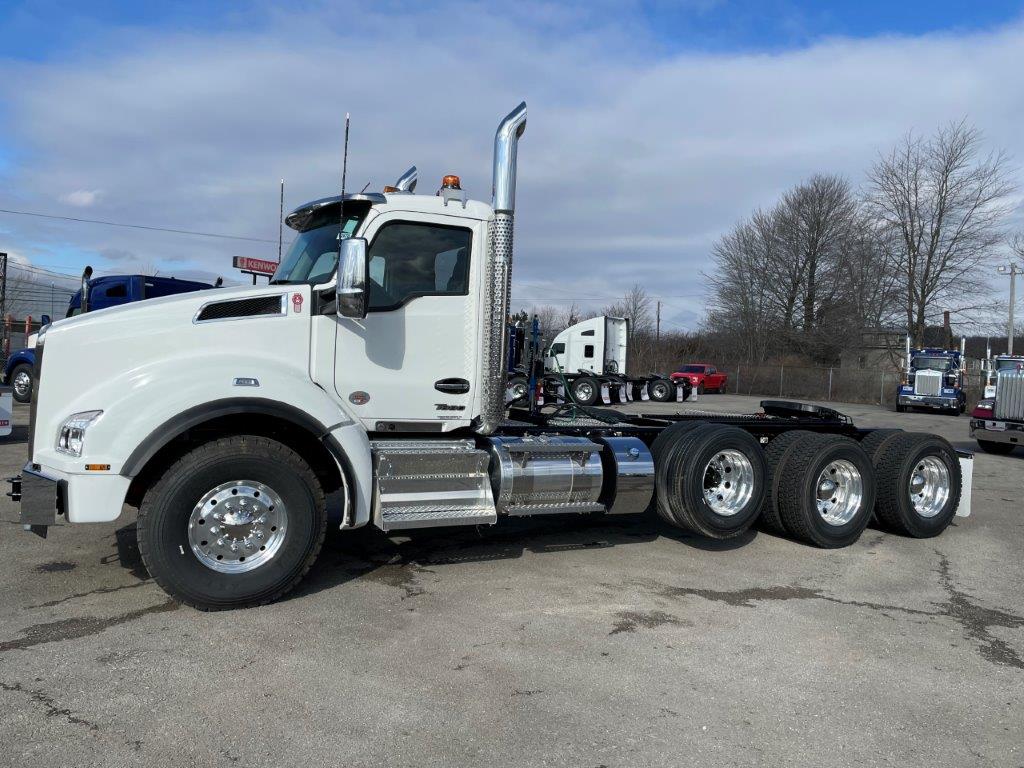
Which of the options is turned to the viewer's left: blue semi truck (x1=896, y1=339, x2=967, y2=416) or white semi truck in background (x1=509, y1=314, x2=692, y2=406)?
the white semi truck in background

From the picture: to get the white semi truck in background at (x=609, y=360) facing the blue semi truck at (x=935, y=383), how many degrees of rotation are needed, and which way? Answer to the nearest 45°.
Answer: approximately 180°

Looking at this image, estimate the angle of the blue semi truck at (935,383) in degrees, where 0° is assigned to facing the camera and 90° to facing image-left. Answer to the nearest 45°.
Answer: approximately 0°

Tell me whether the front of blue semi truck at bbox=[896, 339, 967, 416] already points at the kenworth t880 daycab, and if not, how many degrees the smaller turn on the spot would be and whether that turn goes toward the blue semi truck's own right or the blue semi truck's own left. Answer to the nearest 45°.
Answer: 0° — it already faces it

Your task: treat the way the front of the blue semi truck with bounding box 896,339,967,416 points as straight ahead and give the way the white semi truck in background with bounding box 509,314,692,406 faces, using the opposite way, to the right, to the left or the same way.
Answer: to the right

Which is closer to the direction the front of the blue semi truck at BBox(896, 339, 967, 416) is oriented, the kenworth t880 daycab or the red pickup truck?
the kenworth t880 daycab

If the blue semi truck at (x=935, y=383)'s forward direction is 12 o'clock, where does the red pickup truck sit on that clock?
The red pickup truck is roughly at 4 o'clock from the blue semi truck.

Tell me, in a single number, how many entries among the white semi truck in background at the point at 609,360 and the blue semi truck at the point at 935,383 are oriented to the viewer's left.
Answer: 1

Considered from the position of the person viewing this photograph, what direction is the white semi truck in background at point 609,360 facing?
facing to the left of the viewer
